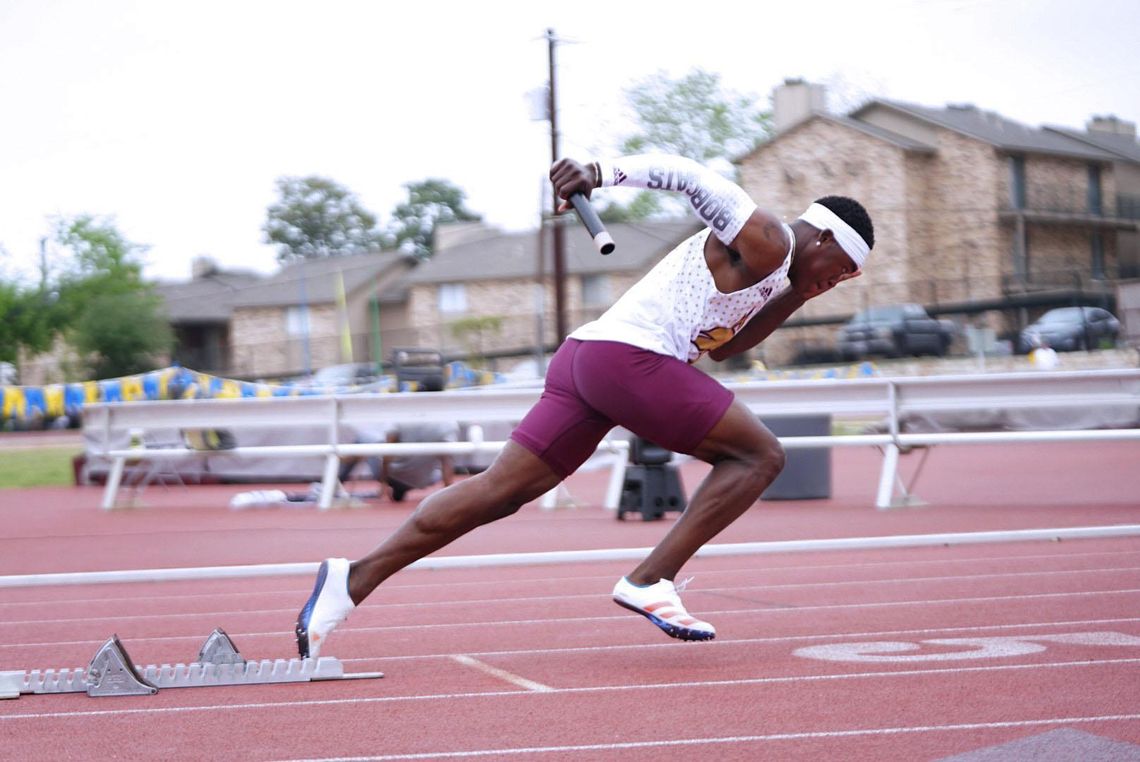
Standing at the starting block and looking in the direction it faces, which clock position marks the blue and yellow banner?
The blue and yellow banner is roughly at 9 o'clock from the starting block.

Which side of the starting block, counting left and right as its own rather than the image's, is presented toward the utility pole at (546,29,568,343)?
left

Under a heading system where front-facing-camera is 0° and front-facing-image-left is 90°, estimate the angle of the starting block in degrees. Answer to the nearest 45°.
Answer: approximately 270°

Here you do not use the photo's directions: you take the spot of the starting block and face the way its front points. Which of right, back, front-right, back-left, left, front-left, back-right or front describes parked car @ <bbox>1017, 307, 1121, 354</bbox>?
front-left

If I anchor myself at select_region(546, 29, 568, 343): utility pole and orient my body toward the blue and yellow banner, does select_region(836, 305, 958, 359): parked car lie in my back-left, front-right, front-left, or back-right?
back-left
